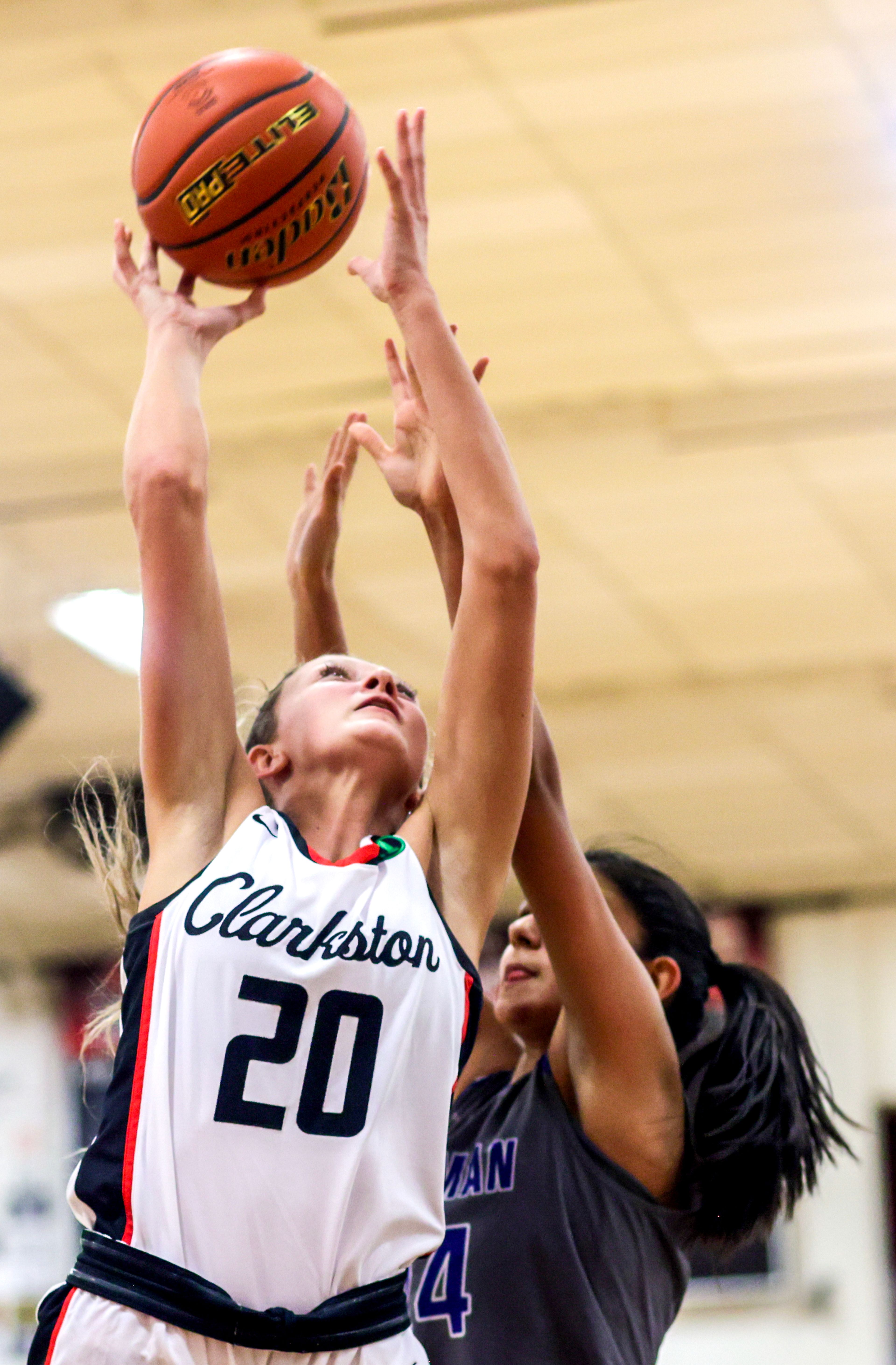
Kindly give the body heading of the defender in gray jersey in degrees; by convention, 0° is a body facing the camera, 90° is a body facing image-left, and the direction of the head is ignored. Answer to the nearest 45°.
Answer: approximately 45°

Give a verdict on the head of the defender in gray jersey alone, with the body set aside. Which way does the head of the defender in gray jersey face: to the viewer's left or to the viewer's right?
to the viewer's left

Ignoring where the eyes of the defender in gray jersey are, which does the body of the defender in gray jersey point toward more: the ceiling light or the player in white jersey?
the player in white jersey

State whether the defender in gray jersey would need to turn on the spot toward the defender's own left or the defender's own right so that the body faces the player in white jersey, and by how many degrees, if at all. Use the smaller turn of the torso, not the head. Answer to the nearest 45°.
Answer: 0° — they already face them

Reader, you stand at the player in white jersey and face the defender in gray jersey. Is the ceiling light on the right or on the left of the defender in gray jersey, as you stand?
left

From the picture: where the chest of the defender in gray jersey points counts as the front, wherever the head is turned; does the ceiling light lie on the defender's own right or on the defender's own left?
on the defender's own right
